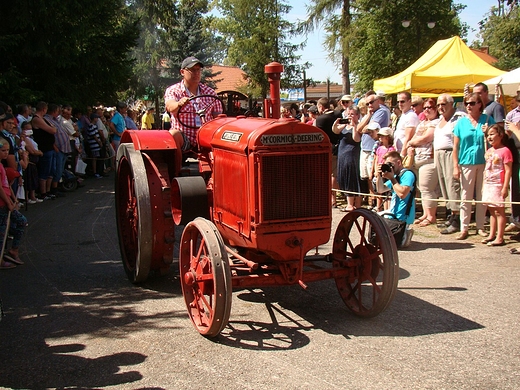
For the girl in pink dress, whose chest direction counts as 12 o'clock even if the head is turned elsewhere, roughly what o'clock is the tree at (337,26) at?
The tree is roughly at 4 o'clock from the girl in pink dress.

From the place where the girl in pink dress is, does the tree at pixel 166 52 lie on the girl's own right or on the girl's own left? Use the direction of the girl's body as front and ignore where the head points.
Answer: on the girl's own right

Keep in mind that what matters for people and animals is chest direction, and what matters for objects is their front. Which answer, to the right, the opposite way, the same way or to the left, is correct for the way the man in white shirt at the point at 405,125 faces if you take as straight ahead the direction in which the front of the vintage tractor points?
to the right

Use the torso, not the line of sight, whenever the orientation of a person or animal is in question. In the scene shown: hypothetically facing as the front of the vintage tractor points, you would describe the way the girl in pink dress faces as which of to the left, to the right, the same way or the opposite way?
to the right

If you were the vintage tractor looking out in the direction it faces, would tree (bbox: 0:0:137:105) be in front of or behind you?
behind

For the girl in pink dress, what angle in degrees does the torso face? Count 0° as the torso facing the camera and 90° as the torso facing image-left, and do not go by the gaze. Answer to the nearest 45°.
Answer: approximately 45°

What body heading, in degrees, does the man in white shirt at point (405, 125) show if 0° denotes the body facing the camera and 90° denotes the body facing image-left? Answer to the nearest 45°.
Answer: approximately 45°

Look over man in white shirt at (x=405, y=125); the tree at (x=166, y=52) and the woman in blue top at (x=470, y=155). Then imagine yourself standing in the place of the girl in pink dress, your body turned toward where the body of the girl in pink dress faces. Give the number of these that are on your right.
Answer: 3

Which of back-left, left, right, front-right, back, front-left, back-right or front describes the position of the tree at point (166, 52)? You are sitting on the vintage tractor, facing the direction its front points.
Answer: back-left

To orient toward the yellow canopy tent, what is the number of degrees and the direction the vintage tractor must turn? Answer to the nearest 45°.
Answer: approximately 90° to its left

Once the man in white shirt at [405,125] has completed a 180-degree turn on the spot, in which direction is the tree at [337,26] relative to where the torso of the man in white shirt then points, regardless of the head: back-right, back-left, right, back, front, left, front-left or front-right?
front-left

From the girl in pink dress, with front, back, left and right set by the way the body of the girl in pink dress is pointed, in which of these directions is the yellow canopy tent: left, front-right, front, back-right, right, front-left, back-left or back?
back-right

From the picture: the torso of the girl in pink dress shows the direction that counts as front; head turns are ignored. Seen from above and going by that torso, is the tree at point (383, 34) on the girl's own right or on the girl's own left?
on the girl's own right
